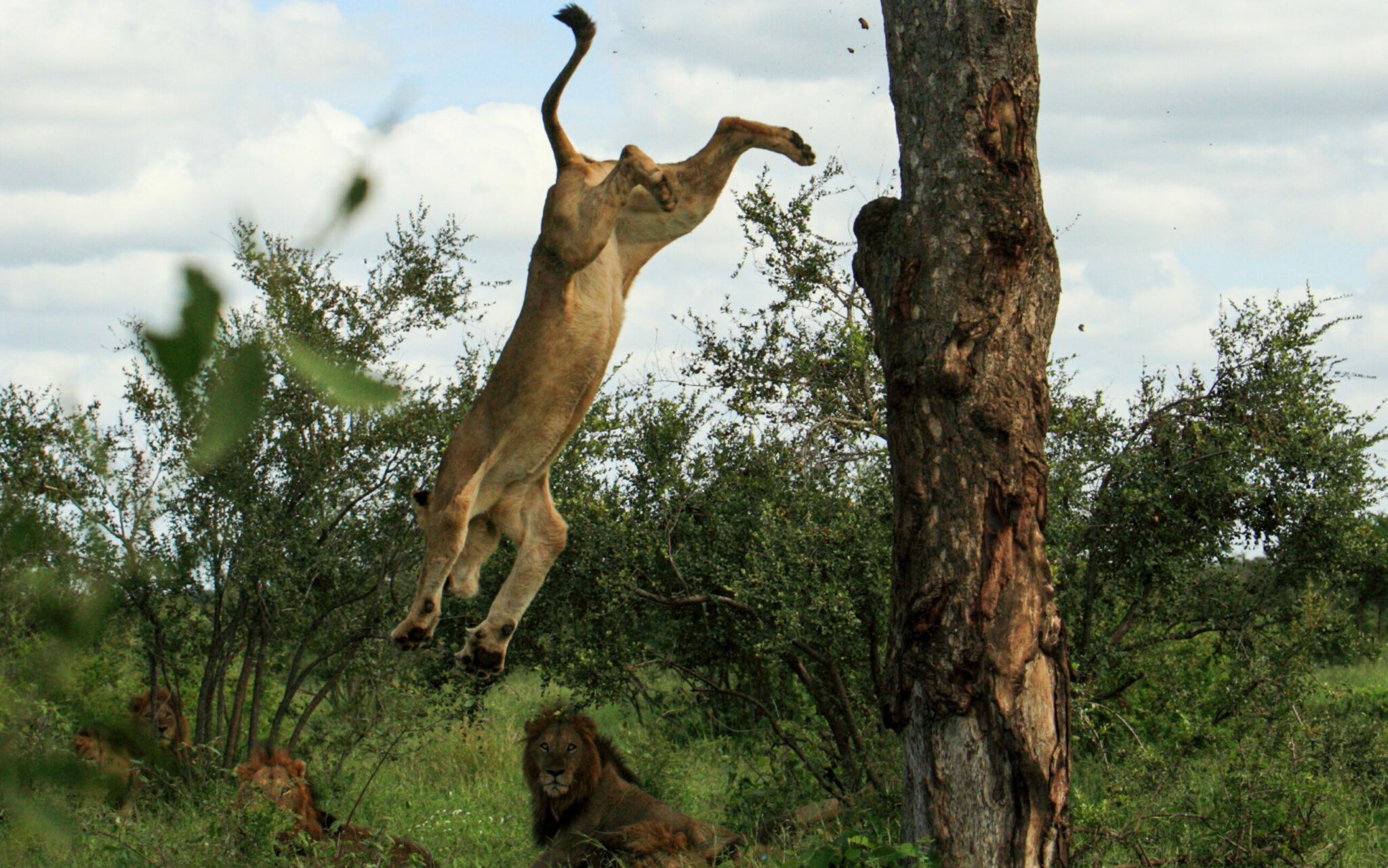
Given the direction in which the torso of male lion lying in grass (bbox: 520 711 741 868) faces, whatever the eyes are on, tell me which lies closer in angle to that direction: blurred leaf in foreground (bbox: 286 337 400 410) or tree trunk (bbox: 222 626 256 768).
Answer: the blurred leaf in foreground

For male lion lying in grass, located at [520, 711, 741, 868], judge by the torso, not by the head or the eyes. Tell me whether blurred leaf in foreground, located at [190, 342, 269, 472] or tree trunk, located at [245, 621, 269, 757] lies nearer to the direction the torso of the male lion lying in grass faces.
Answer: the blurred leaf in foreground

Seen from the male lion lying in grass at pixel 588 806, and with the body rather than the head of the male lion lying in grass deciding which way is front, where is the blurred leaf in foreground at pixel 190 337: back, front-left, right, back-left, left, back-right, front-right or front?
front-left

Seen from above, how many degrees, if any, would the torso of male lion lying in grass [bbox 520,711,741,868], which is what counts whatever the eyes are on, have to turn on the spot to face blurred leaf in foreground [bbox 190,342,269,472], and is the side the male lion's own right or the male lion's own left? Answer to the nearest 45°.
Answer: approximately 45° to the male lion's own left

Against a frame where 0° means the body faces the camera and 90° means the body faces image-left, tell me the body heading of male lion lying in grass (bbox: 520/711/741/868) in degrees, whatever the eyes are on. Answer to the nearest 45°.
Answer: approximately 45°

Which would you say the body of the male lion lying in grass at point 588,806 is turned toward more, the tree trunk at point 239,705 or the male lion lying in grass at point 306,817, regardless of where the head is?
the male lion lying in grass

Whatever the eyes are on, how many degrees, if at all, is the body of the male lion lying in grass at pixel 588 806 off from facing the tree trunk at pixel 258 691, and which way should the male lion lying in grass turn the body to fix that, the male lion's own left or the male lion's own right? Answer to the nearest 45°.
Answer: approximately 90° to the male lion's own right

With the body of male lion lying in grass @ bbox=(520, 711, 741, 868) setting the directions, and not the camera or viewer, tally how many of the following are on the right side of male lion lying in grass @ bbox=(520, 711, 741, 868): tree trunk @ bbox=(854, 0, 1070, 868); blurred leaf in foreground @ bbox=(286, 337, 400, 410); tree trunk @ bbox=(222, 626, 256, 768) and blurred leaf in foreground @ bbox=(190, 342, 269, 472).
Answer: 1

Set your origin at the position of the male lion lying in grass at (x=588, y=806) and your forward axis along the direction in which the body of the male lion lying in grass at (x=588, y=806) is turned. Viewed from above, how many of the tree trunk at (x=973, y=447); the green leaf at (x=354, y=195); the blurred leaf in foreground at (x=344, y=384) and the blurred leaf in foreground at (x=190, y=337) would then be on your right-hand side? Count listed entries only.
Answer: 0

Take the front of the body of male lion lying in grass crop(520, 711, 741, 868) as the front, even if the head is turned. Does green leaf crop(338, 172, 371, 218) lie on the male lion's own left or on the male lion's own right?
on the male lion's own left

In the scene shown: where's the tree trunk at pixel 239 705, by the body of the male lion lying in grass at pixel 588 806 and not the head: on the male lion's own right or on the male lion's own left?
on the male lion's own right

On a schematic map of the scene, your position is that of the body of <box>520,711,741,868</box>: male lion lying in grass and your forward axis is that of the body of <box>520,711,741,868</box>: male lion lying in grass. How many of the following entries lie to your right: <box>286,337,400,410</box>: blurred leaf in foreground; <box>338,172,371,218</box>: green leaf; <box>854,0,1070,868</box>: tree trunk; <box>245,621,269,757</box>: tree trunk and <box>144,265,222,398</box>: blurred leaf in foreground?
1

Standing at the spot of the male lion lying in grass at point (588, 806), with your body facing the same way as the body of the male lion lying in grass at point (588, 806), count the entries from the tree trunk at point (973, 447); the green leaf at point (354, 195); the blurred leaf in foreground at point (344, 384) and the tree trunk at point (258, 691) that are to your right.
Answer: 1

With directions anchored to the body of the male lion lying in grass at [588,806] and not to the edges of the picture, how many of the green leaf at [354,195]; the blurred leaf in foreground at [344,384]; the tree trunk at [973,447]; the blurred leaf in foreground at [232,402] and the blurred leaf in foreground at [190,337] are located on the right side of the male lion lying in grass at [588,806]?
0

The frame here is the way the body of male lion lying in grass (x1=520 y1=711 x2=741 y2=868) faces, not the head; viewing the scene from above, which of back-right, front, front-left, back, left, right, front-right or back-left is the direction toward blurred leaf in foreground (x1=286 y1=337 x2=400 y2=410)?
front-left

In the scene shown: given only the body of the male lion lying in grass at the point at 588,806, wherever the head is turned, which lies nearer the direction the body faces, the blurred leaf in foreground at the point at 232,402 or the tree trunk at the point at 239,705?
the blurred leaf in foreground
